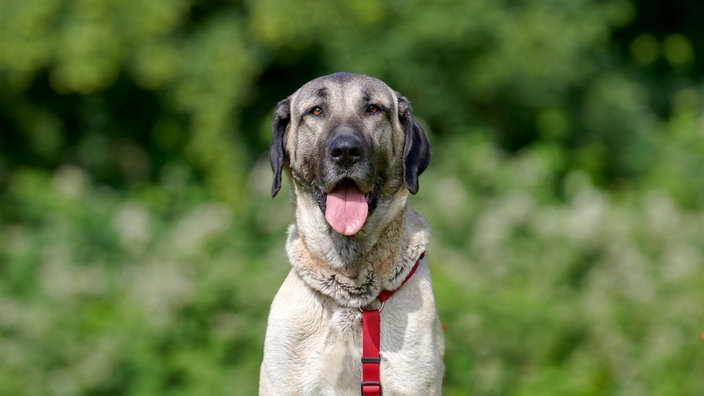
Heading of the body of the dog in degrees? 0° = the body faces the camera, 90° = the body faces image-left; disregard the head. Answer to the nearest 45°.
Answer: approximately 0°
